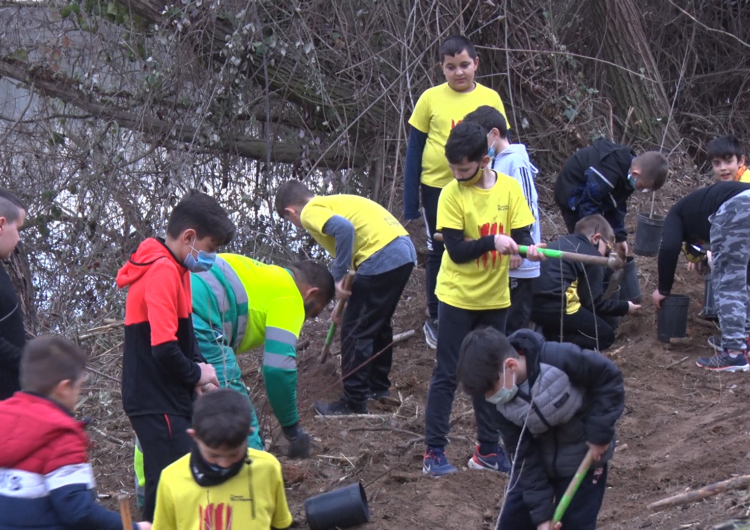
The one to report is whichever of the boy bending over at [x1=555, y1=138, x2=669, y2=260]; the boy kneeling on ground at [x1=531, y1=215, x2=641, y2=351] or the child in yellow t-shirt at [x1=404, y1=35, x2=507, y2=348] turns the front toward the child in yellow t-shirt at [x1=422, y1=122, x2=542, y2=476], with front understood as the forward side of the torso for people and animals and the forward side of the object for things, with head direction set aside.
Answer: the child in yellow t-shirt at [x1=404, y1=35, x2=507, y2=348]

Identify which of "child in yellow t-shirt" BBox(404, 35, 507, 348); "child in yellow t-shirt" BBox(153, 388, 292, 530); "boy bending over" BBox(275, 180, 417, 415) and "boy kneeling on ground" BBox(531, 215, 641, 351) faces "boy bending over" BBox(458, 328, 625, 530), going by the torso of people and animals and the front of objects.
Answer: "child in yellow t-shirt" BBox(404, 35, 507, 348)

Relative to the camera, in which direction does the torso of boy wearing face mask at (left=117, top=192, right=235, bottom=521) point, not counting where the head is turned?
to the viewer's right

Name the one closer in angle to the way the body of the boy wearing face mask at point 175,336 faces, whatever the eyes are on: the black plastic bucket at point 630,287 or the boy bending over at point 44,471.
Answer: the black plastic bucket

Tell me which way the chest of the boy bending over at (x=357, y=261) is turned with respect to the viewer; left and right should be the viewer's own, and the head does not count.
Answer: facing to the left of the viewer

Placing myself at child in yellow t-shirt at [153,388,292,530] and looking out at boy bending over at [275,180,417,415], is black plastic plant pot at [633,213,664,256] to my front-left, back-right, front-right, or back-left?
front-right

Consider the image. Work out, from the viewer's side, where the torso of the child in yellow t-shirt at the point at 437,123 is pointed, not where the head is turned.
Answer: toward the camera

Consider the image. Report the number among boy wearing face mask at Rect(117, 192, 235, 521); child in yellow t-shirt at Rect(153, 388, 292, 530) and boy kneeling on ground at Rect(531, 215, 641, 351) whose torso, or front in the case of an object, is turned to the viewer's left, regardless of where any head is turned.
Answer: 0

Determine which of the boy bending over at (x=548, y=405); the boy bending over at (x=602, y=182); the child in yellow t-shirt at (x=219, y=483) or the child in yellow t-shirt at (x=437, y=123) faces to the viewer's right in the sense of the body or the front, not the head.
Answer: the boy bending over at (x=602, y=182)

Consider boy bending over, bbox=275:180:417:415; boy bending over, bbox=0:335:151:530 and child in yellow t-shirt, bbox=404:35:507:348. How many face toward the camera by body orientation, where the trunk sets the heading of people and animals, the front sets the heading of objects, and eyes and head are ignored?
1

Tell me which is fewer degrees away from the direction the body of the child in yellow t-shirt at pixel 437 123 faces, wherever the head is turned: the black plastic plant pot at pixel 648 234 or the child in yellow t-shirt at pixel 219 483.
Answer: the child in yellow t-shirt

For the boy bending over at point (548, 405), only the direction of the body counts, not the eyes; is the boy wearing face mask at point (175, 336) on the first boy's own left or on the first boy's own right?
on the first boy's own right

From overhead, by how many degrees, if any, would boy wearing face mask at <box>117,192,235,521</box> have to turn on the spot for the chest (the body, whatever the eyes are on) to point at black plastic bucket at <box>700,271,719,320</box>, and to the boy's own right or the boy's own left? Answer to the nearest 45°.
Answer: approximately 45° to the boy's own left

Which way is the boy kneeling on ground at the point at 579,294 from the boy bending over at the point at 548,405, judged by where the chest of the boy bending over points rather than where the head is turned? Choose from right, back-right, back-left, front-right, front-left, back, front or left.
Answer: back-right

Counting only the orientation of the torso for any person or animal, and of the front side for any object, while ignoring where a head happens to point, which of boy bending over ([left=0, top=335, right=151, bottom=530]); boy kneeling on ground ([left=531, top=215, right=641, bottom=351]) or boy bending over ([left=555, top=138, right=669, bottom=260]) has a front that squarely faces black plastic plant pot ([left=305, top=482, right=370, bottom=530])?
boy bending over ([left=0, top=335, right=151, bottom=530])

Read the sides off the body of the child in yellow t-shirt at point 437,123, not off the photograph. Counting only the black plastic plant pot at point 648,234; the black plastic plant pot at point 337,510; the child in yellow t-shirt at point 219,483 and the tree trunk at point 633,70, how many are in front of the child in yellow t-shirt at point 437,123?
2

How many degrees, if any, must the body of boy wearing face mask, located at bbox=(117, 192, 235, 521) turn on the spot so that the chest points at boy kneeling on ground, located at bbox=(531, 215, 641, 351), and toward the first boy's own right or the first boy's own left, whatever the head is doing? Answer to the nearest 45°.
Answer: approximately 45° to the first boy's own left

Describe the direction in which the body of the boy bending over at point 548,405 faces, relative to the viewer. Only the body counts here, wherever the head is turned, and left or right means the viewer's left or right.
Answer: facing the viewer and to the left of the viewer

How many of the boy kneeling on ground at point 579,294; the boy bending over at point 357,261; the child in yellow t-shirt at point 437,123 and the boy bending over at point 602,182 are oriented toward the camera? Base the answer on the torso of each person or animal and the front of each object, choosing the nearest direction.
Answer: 1
